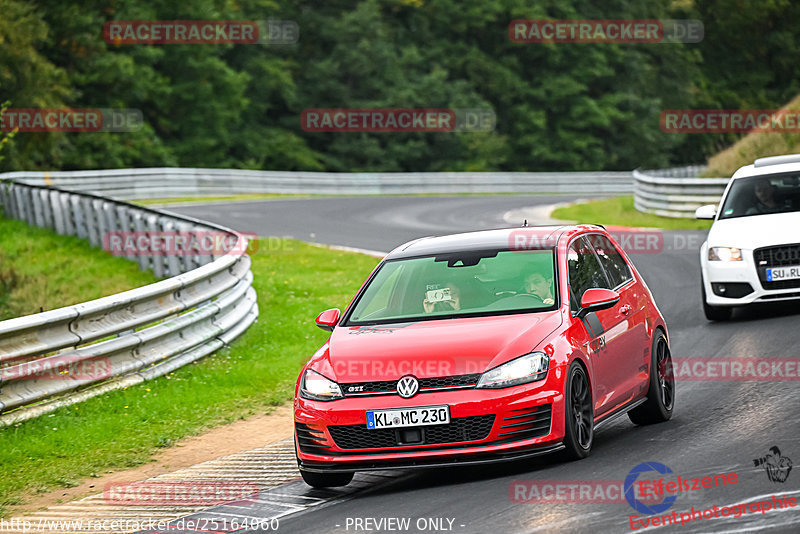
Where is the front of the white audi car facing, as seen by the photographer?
facing the viewer

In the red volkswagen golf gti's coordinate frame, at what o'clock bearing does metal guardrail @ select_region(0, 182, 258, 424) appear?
The metal guardrail is roughly at 3 o'clock from the red volkswagen golf gti.

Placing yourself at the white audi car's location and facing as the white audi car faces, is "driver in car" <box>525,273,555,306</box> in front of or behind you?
in front

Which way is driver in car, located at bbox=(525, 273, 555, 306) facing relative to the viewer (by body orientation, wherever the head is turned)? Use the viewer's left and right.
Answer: facing the viewer and to the left of the viewer

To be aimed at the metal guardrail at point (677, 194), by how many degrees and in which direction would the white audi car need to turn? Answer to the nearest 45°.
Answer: approximately 180°

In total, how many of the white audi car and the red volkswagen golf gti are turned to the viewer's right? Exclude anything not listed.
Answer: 0

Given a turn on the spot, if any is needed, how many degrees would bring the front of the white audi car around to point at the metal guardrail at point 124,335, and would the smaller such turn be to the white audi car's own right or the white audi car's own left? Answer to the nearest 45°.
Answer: approximately 45° to the white audi car's own right

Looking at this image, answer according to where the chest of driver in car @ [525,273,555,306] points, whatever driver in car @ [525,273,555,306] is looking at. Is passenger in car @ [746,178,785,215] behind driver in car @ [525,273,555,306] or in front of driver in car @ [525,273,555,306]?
behind

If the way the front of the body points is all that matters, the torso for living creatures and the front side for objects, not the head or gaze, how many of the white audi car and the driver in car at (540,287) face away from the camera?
0

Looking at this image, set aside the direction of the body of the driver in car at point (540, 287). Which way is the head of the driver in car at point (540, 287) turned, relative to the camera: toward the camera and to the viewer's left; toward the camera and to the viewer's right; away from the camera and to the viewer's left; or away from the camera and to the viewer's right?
toward the camera and to the viewer's left

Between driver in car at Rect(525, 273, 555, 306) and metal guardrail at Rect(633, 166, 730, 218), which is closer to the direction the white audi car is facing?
the driver in car
